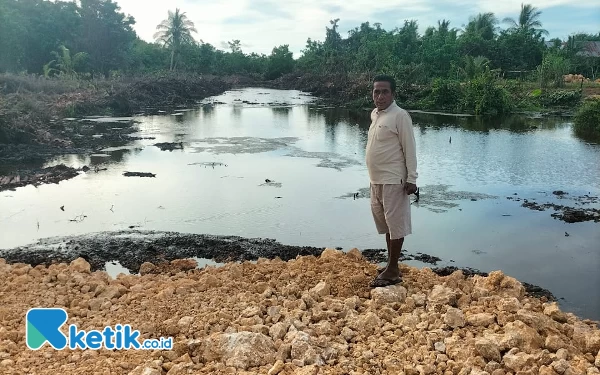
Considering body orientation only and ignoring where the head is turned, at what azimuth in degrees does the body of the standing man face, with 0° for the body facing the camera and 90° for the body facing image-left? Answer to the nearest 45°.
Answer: approximately 45°

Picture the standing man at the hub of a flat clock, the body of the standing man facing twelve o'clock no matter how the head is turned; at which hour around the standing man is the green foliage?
The green foliage is roughly at 5 o'clock from the standing man.

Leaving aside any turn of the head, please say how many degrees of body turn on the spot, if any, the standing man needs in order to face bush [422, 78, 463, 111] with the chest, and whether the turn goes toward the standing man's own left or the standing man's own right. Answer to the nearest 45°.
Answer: approximately 135° to the standing man's own right

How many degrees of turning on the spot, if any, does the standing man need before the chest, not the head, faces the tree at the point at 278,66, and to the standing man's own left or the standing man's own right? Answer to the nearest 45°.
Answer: approximately 135° to the standing man's own right

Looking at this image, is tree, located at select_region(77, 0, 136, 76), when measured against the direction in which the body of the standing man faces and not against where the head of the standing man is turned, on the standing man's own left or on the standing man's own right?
on the standing man's own right

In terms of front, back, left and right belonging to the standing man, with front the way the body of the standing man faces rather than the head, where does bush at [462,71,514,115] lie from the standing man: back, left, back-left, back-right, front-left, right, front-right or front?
back-right

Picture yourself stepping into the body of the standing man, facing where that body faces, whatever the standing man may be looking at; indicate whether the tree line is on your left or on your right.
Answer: on your right

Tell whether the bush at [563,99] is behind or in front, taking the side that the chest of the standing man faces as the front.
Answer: behind

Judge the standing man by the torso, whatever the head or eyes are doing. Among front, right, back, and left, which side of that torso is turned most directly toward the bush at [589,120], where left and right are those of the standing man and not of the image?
back

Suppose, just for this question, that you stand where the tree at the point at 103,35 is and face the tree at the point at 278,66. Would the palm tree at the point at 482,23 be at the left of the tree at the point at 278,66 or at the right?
right
